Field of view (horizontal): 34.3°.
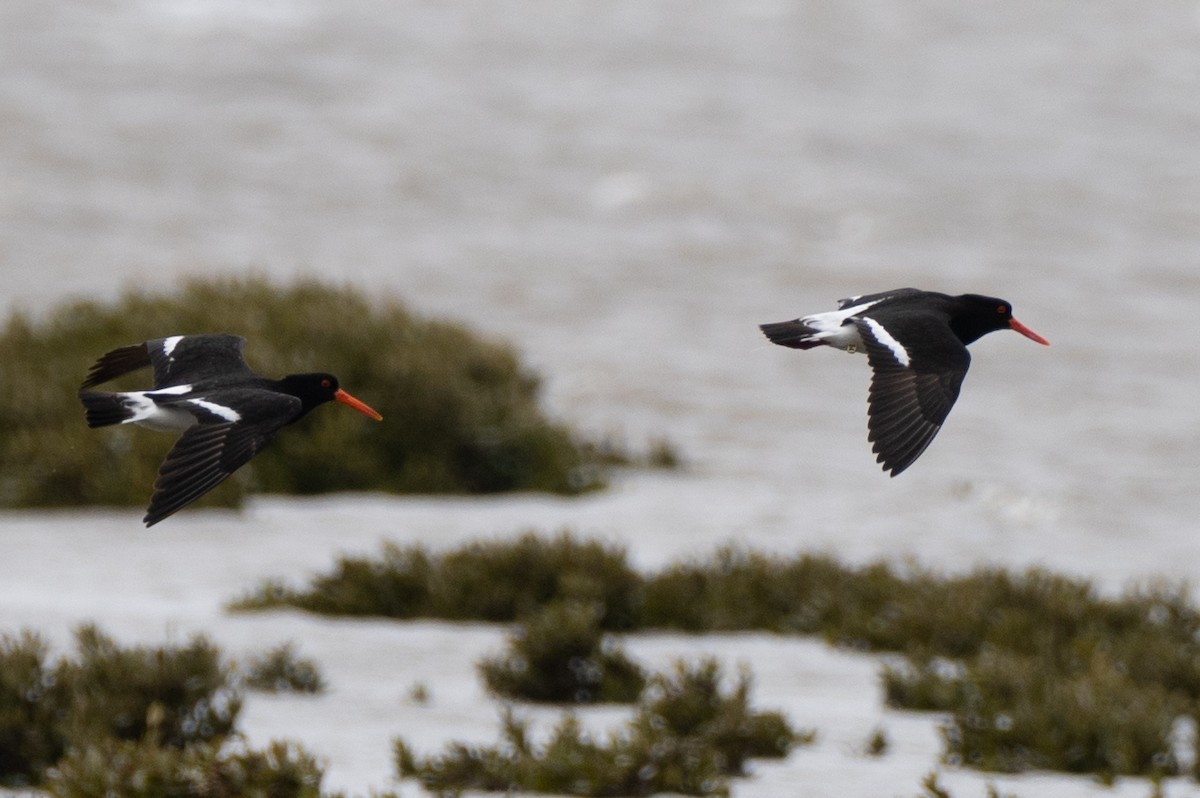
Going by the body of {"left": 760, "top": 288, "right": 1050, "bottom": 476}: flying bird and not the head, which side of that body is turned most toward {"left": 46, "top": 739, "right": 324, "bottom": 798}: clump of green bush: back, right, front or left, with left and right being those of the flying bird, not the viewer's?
back

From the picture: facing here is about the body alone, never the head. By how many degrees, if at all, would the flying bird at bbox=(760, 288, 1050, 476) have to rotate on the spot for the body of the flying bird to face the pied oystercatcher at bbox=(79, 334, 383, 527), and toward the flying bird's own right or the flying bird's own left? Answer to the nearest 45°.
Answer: approximately 135° to the flying bird's own right

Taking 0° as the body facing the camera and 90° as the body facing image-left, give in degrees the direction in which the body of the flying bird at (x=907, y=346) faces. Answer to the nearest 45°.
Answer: approximately 270°

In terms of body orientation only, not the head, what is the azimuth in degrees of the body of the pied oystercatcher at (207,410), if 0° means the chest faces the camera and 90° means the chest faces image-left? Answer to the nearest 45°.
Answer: approximately 270°

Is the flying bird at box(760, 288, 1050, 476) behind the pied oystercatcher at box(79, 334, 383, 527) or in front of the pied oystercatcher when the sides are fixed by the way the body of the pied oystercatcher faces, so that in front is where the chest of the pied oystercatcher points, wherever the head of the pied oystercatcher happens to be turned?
in front

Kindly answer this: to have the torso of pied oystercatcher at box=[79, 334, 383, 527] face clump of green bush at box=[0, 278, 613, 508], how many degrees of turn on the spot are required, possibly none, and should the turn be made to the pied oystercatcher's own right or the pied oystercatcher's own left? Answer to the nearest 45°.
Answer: approximately 90° to the pied oystercatcher's own left
